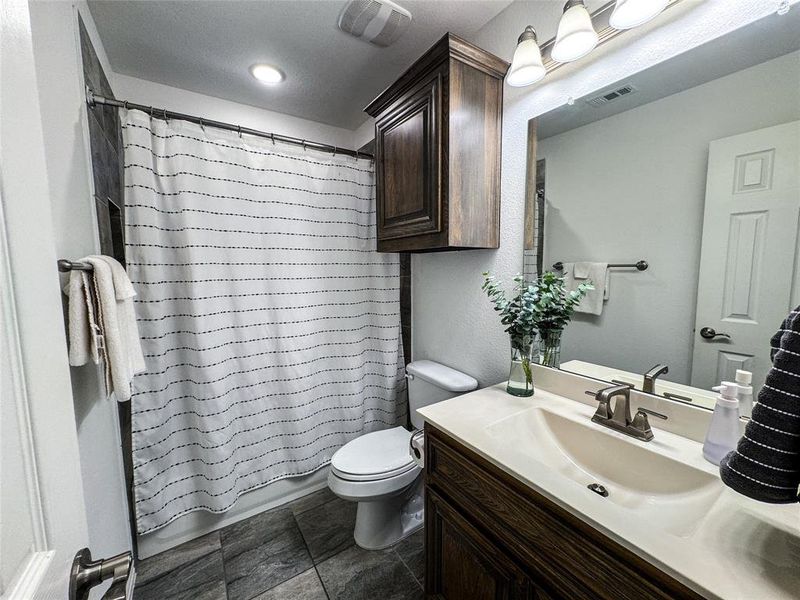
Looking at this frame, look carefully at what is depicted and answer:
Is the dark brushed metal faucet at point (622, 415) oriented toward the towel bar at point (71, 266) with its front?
yes

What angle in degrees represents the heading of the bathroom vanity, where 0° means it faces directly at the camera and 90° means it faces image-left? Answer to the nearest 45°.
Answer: approximately 45°

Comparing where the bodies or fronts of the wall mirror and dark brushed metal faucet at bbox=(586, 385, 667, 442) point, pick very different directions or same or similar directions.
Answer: same or similar directions

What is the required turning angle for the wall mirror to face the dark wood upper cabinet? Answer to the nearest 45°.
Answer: approximately 45° to its right

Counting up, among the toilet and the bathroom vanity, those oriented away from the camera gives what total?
0

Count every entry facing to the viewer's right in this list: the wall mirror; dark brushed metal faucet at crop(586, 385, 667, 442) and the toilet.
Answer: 0

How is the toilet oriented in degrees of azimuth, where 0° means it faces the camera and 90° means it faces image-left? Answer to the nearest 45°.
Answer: approximately 45°

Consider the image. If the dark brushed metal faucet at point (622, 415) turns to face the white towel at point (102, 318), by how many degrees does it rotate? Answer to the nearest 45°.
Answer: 0° — it already faces it

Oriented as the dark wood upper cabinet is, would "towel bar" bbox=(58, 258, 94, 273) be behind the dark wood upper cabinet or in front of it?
in front

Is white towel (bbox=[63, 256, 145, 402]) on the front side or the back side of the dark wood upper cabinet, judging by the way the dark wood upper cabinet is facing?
on the front side

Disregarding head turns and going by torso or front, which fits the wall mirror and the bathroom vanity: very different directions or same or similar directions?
same or similar directions

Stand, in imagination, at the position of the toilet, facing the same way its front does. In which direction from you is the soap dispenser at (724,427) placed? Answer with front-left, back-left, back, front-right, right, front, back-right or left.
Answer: left

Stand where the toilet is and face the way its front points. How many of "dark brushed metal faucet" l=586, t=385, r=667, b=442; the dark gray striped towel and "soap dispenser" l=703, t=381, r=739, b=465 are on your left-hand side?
3
